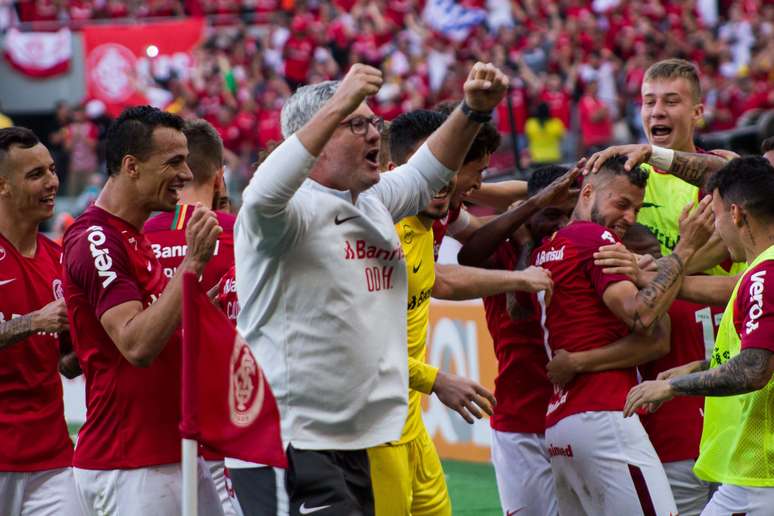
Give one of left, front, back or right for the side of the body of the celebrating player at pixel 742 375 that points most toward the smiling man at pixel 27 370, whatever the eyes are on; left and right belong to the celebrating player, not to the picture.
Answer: front

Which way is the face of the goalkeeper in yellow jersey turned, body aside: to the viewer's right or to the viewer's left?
to the viewer's right

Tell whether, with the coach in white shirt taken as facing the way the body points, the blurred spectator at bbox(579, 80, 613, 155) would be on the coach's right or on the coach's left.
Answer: on the coach's left

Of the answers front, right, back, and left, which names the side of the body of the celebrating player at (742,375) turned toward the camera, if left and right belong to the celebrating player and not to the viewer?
left

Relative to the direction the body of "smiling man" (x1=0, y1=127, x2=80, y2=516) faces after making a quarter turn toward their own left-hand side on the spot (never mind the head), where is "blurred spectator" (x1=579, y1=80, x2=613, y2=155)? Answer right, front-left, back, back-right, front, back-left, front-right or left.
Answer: front

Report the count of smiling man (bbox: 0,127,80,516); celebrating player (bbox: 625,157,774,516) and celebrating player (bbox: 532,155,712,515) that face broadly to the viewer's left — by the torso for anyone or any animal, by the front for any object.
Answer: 1

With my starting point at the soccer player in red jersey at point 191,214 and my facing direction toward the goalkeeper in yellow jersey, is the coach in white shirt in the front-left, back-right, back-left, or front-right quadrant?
front-right

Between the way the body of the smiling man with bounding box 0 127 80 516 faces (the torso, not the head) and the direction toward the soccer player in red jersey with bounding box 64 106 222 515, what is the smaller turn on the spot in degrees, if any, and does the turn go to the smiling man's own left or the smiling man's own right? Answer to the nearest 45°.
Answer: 0° — they already face them

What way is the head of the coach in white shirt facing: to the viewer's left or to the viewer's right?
to the viewer's right

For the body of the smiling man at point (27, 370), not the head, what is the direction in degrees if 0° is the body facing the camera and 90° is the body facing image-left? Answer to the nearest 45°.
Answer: approximately 315°
